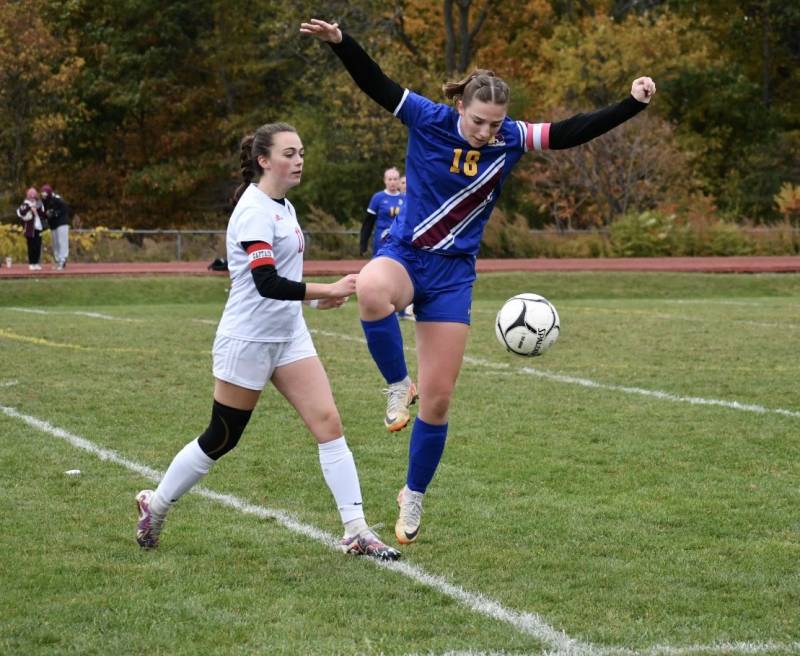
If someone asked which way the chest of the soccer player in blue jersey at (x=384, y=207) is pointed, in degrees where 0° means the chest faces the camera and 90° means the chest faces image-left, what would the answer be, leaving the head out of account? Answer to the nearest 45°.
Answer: approximately 0°

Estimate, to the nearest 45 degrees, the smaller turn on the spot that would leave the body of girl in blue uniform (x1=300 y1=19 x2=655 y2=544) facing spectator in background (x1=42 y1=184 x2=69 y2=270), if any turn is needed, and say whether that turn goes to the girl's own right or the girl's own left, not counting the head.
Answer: approximately 135° to the girl's own right

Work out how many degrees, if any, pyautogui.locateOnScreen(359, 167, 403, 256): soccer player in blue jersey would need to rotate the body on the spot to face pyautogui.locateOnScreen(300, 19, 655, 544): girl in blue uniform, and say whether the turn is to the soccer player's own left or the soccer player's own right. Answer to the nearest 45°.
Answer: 0° — they already face them

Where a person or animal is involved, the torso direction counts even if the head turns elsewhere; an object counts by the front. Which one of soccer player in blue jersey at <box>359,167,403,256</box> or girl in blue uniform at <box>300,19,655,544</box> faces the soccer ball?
the soccer player in blue jersey

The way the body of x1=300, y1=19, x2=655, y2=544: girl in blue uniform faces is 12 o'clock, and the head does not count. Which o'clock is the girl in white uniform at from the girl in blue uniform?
The girl in white uniform is roughly at 2 o'clock from the girl in blue uniform.

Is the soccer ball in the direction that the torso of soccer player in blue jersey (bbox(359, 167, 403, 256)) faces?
yes

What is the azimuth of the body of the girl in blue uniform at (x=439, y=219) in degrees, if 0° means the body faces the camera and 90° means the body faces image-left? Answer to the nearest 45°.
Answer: approximately 0°

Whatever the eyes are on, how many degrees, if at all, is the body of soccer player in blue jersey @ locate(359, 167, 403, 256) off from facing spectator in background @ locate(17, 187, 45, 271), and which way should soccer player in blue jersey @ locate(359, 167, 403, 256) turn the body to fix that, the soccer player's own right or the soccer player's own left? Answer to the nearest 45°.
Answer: approximately 135° to the soccer player's own right

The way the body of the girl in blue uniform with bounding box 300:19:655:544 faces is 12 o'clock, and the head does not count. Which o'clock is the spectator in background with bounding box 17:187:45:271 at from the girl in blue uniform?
The spectator in background is roughly at 5 o'clock from the girl in blue uniform.

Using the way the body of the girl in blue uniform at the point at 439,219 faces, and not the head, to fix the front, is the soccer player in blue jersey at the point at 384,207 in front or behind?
behind

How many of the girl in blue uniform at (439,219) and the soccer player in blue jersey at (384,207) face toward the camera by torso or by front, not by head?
2
